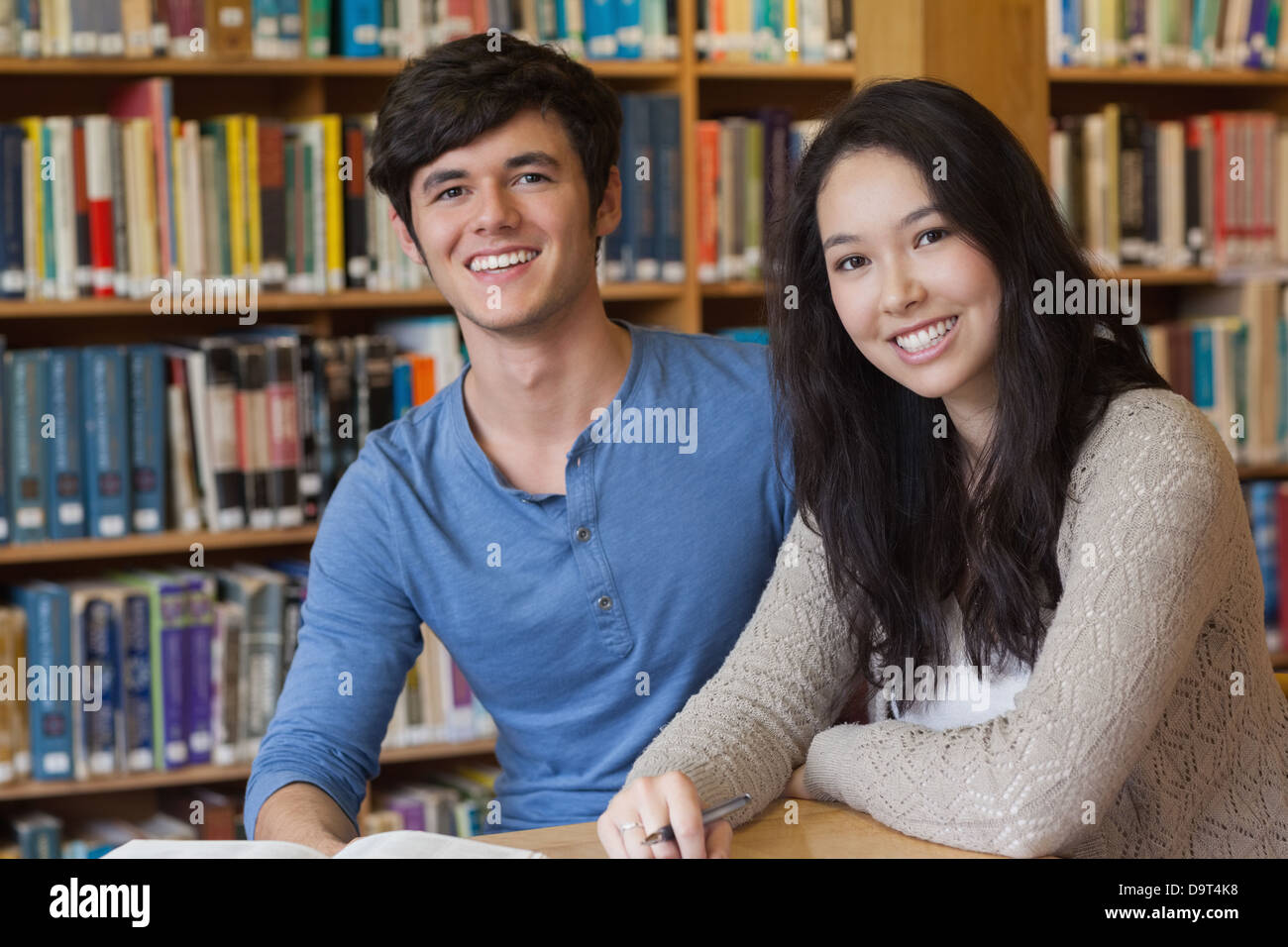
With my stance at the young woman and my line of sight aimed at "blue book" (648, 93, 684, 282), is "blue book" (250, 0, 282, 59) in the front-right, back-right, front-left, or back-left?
front-left

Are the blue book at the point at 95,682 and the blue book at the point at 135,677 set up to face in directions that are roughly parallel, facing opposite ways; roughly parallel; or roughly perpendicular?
roughly parallel

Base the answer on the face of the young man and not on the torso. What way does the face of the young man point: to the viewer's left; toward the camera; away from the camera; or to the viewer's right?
toward the camera

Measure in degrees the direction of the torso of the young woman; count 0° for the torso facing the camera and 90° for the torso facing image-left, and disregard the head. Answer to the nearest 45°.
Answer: approximately 45°

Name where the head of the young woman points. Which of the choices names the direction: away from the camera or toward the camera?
toward the camera

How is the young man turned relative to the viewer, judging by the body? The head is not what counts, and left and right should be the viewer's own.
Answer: facing the viewer

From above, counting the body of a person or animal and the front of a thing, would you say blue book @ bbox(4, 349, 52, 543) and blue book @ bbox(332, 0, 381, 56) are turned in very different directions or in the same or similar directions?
same or similar directions
